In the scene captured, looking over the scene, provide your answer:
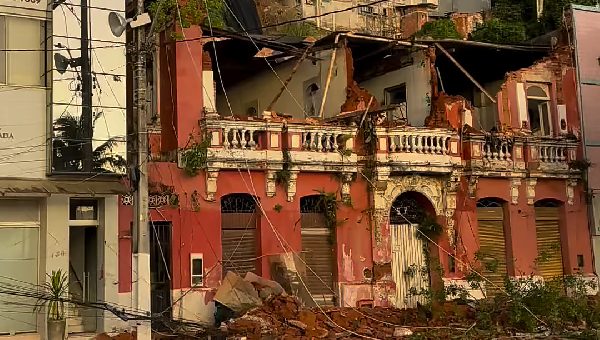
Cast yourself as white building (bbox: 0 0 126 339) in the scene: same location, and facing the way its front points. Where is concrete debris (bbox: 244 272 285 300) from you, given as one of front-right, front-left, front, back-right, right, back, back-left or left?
left

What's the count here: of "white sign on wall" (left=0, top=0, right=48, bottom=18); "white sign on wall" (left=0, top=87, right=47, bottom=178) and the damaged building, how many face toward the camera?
3

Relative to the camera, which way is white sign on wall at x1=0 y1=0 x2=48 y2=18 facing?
toward the camera

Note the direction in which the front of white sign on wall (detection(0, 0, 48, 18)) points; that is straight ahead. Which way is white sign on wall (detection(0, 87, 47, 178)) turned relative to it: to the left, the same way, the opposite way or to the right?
the same way

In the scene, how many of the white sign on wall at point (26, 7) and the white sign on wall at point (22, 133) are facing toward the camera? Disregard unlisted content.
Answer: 2

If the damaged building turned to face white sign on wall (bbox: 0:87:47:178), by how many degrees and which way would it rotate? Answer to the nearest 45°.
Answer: approximately 45° to its right

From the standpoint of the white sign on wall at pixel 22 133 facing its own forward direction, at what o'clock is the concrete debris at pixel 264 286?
The concrete debris is roughly at 9 o'clock from the white sign on wall.

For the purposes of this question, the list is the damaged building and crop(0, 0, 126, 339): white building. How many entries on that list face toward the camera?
2

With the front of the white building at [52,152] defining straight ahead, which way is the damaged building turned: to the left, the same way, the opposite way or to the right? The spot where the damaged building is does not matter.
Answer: the same way

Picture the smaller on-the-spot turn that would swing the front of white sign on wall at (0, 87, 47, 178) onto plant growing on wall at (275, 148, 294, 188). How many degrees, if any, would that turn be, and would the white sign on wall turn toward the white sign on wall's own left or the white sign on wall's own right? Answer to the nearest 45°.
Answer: approximately 90° to the white sign on wall's own left

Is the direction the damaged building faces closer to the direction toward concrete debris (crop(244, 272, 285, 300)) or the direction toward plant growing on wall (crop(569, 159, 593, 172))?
the concrete debris

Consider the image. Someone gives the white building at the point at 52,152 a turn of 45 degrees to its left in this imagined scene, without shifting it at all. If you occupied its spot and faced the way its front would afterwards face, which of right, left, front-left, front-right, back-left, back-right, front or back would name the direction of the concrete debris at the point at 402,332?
front-left
